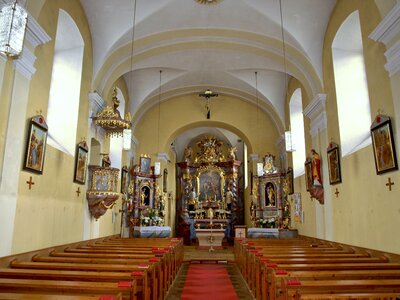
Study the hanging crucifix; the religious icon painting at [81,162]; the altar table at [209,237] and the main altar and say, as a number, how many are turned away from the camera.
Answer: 0

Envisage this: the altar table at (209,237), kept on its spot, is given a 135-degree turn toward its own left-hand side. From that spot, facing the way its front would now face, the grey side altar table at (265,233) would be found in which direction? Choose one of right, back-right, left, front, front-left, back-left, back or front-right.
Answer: right

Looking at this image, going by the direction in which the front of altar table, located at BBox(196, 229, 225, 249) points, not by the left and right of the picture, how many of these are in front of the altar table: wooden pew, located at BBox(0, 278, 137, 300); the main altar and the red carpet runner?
2

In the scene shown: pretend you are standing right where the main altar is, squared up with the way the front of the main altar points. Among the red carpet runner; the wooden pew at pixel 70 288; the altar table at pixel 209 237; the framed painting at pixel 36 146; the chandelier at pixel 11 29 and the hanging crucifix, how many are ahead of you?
6

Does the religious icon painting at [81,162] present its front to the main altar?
no

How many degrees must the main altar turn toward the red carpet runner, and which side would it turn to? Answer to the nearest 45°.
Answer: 0° — it already faces it

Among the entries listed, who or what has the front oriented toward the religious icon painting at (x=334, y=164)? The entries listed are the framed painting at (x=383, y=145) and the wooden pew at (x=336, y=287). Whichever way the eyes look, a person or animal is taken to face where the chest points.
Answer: the wooden pew

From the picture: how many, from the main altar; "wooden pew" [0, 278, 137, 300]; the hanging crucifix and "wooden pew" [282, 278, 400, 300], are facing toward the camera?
2

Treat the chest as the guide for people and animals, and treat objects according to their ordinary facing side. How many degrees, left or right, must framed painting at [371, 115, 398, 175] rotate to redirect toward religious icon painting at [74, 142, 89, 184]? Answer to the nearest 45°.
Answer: approximately 45° to its right

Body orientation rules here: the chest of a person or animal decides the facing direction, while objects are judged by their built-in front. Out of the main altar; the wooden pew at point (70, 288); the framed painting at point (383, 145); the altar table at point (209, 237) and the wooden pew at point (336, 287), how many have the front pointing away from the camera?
2

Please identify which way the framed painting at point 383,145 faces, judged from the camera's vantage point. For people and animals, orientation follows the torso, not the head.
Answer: facing the viewer and to the left of the viewer

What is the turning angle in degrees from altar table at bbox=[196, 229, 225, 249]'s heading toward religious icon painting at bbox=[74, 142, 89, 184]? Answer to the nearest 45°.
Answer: approximately 45° to its right

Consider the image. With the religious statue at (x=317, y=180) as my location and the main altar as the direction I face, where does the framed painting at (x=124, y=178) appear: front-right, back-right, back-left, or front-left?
front-left

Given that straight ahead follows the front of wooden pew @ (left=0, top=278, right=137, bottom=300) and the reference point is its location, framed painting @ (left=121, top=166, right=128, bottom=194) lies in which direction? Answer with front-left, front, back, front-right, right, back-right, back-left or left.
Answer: front

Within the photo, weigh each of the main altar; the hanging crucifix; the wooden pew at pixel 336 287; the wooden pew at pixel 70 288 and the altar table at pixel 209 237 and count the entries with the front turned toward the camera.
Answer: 3

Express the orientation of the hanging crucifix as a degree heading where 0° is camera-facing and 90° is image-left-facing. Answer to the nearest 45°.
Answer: approximately 0°

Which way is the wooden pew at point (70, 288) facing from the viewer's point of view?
away from the camera

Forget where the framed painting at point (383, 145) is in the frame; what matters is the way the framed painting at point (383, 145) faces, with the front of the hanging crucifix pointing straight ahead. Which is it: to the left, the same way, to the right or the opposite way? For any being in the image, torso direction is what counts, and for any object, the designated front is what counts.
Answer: to the right

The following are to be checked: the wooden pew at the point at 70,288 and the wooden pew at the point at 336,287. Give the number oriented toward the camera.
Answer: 0

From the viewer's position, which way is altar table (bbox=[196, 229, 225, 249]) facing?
facing the viewer

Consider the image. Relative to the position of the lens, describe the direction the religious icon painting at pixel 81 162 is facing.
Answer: facing the viewer and to the right of the viewer
